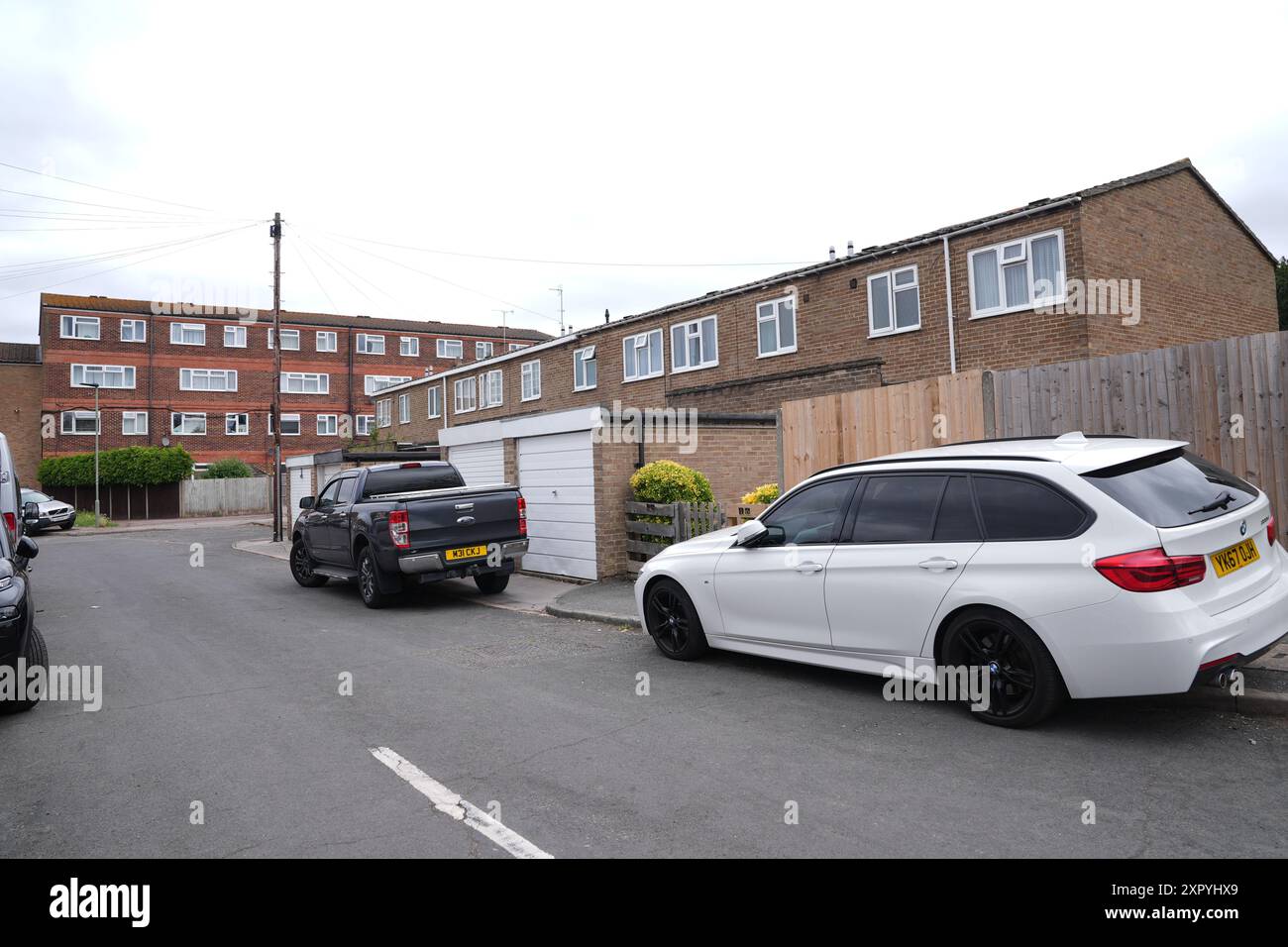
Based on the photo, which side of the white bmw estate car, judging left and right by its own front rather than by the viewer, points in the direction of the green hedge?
front

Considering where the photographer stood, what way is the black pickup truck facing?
facing away from the viewer and to the left of the viewer

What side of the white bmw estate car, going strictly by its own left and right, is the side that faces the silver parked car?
front

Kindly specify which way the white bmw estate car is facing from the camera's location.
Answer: facing away from the viewer and to the left of the viewer

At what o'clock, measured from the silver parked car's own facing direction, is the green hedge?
The green hedge is roughly at 8 o'clock from the silver parked car.

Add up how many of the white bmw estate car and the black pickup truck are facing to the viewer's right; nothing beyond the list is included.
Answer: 0

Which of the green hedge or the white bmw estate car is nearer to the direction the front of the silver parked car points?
the white bmw estate car

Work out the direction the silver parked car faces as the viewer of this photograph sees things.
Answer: facing the viewer and to the right of the viewer

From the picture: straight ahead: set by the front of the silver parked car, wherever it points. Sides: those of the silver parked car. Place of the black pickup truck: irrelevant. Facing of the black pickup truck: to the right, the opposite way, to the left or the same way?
the opposite way
